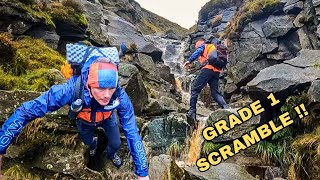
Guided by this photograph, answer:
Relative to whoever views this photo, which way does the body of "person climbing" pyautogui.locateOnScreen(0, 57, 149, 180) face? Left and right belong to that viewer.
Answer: facing the viewer

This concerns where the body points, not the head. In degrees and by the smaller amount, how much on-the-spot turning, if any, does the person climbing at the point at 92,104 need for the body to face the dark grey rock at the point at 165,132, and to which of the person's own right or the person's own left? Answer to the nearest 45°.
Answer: approximately 135° to the person's own left

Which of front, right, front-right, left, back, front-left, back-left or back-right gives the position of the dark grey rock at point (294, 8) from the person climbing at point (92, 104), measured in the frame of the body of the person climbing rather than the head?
back-left

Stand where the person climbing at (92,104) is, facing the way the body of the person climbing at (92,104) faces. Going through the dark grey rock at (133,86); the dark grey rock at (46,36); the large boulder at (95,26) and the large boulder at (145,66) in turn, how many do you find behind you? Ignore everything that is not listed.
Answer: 4

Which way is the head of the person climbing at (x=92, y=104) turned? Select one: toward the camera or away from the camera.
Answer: toward the camera

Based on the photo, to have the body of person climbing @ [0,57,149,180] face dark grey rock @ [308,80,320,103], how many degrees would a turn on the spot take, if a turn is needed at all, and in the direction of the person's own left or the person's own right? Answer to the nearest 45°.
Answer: approximately 90° to the person's own left

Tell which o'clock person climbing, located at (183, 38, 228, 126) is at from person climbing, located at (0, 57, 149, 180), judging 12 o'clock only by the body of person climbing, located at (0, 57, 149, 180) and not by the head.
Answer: person climbing, located at (183, 38, 228, 126) is roughly at 7 o'clock from person climbing, located at (0, 57, 149, 180).

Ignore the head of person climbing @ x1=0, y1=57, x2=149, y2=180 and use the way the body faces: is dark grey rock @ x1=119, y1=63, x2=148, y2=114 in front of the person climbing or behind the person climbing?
behind

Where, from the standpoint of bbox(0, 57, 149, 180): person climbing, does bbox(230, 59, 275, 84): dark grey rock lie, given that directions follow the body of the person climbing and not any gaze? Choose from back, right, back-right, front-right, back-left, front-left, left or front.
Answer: back-left

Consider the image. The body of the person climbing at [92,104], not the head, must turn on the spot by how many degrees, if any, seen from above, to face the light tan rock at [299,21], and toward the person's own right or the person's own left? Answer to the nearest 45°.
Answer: approximately 135° to the person's own left

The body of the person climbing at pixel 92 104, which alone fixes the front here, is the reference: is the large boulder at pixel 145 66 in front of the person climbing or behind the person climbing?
behind

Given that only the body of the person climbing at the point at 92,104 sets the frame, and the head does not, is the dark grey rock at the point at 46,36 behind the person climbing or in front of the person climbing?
behind

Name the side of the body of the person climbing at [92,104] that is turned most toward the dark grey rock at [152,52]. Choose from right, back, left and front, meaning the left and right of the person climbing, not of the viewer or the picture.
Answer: back

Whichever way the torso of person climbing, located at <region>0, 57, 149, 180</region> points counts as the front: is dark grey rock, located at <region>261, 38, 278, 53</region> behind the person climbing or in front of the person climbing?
behind

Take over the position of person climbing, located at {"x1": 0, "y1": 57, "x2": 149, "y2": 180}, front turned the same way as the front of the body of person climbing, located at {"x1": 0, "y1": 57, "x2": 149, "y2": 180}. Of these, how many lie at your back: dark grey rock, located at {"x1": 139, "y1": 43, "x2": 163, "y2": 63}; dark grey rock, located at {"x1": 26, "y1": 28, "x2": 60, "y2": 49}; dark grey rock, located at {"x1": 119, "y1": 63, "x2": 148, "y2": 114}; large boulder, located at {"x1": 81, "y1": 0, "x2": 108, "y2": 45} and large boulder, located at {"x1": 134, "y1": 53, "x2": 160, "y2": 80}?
5

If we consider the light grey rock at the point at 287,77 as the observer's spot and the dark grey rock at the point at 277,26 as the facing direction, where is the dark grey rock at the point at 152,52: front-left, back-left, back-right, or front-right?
front-left
